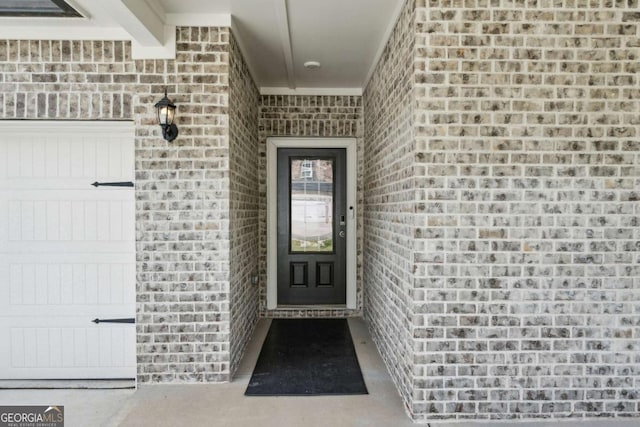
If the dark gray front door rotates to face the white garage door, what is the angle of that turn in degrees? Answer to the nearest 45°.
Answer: approximately 45° to its right

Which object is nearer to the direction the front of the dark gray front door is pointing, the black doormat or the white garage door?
the black doormat

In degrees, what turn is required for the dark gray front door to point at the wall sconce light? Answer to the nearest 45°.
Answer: approximately 45° to its right

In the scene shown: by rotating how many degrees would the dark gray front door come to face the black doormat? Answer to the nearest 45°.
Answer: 0° — it already faces it

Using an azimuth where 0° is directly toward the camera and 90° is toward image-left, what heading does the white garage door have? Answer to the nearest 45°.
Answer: approximately 0°

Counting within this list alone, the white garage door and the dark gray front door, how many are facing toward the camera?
2

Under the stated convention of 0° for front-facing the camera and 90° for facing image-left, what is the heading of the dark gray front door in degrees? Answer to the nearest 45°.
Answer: approximately 0°
